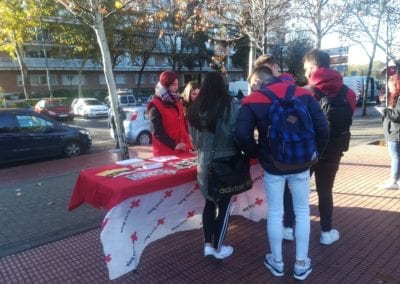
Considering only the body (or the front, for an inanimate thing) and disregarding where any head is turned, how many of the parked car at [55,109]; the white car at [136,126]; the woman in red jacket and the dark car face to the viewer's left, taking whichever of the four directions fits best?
0

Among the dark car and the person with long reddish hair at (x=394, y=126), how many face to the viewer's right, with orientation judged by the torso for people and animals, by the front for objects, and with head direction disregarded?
1

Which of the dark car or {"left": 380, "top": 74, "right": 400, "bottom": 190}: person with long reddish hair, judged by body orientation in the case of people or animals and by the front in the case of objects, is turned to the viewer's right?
the dark car

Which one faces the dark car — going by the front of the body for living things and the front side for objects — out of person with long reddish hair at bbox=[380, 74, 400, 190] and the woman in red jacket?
the person with long reddish hair

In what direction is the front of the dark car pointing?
to the viewer's right

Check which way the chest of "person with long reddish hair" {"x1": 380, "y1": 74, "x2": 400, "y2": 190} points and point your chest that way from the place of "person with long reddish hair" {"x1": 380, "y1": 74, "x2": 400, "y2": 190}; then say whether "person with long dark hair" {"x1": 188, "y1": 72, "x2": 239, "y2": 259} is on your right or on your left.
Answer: on your left

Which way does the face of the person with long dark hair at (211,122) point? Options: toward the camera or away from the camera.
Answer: away from the camera

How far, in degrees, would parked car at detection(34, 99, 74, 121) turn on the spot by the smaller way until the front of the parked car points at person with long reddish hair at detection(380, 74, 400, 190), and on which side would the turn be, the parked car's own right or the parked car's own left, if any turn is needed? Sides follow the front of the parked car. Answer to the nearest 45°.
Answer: approximately 45° to the parked car's own right

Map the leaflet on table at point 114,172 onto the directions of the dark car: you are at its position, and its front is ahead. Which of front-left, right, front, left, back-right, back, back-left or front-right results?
right

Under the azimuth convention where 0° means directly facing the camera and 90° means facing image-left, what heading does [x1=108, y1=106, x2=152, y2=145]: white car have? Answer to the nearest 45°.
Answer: approximately 225°

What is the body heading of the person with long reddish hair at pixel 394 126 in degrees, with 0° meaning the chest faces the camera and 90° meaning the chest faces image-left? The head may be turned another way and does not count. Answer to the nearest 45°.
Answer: approximately 90°

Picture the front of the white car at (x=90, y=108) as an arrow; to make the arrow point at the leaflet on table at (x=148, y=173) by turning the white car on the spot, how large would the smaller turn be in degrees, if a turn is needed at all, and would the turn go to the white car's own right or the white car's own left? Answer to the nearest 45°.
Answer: approximately 45° to the white car's own right
